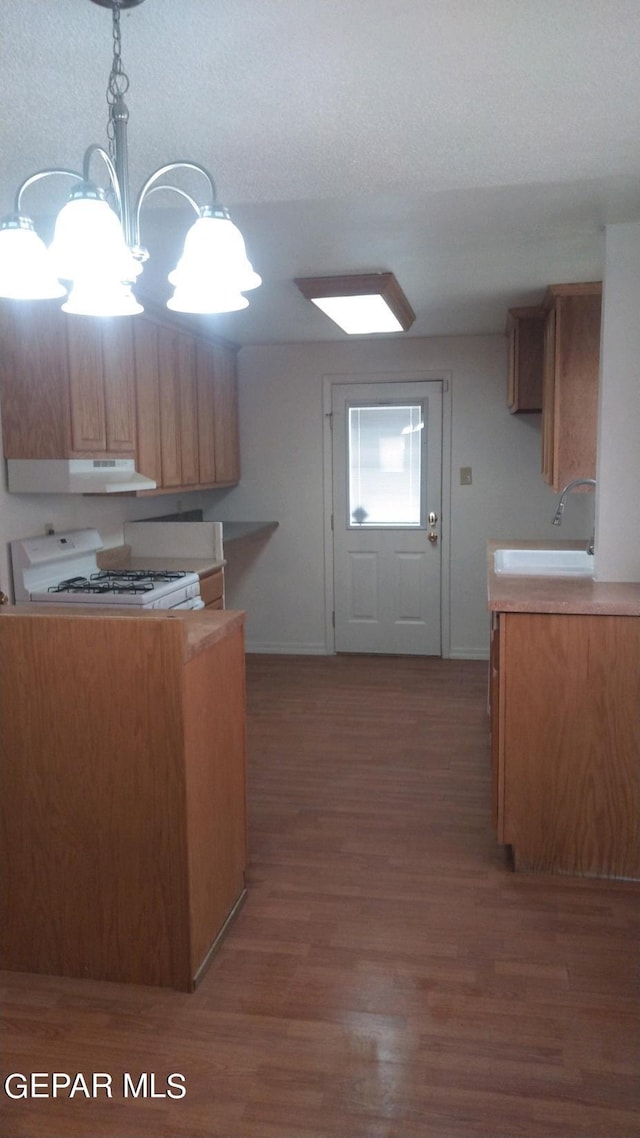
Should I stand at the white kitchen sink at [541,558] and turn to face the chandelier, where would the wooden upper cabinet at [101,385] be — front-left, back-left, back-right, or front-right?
front-right

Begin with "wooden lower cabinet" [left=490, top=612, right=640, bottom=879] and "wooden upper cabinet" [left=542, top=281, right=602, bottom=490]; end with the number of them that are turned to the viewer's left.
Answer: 2

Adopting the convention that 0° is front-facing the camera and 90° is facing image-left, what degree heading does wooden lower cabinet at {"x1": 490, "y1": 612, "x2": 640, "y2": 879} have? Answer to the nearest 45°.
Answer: approximately 90°

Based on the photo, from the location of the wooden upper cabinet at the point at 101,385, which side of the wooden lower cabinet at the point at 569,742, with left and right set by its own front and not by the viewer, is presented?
front

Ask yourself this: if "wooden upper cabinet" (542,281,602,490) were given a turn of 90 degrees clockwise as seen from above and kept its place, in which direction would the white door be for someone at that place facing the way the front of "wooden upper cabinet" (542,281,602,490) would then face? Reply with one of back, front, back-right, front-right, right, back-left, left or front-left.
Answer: front-left

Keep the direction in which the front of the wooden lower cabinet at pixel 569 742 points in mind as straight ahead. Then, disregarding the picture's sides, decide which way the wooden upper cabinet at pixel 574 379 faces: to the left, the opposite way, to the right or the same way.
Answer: the same way

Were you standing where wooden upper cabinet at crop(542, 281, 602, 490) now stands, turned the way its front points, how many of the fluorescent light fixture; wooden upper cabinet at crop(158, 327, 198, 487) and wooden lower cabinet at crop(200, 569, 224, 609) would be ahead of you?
3

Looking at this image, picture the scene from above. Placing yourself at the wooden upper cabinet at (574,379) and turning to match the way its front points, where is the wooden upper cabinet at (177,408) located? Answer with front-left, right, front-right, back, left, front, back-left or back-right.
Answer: front

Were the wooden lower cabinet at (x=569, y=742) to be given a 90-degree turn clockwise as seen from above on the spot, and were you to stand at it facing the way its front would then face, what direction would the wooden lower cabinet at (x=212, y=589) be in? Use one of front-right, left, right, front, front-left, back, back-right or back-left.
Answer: front-left

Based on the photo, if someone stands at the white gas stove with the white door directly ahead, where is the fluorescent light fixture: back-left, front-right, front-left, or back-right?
front-right

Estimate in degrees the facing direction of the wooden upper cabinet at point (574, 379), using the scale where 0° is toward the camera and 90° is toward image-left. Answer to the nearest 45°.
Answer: approximately 90°
